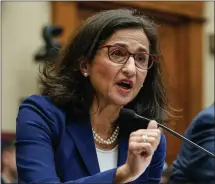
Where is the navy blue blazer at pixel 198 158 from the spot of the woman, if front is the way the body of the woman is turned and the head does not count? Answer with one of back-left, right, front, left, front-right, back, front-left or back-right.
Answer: left

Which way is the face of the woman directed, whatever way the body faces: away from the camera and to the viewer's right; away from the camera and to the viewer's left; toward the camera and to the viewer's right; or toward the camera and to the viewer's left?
toward the camera and to the viewer's right

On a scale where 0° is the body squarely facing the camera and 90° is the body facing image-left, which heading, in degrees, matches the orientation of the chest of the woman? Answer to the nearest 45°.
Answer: approximately 315°
